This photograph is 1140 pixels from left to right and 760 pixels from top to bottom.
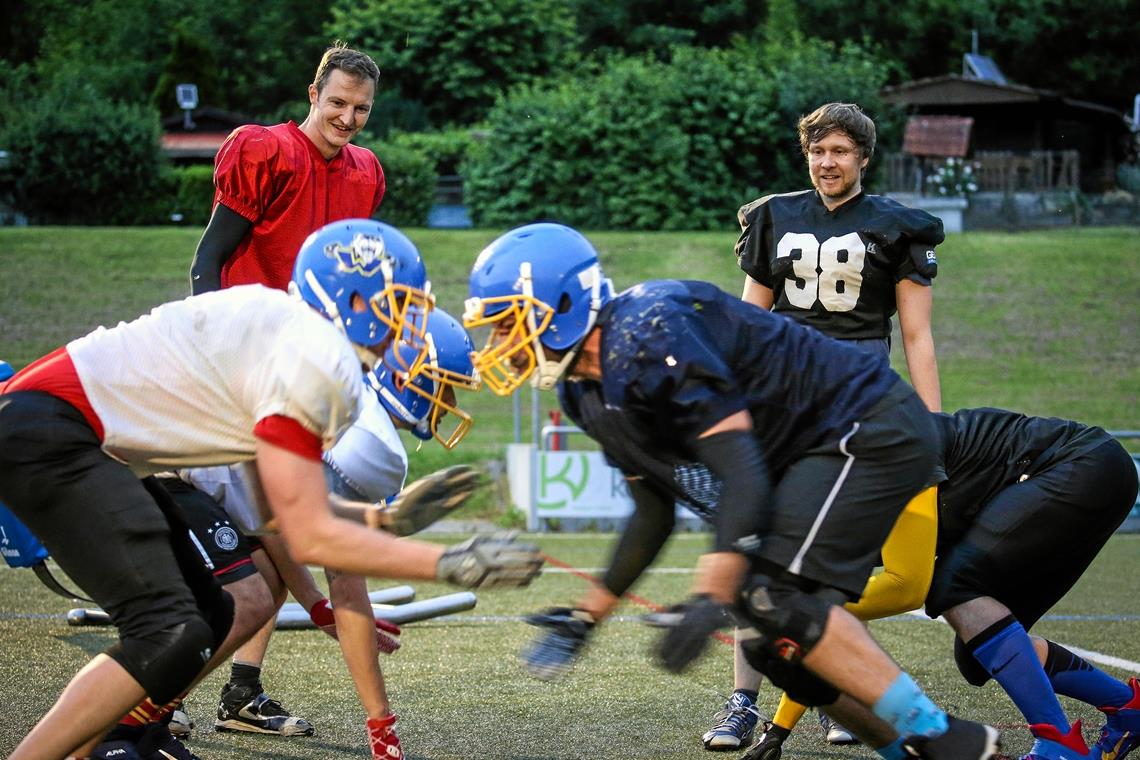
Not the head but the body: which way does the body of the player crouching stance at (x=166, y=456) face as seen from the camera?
to the viewer's right

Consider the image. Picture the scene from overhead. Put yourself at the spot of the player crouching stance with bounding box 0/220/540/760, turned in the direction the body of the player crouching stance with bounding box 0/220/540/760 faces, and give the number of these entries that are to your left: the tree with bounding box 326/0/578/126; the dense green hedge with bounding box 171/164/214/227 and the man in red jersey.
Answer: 3

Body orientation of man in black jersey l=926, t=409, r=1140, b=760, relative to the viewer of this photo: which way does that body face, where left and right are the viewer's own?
facing to the left of the viewer

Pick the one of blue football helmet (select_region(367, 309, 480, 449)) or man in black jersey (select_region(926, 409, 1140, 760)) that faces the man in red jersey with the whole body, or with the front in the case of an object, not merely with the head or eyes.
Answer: the man in black jersey

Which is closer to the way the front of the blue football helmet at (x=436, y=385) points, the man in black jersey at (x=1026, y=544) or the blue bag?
the man in black jersey

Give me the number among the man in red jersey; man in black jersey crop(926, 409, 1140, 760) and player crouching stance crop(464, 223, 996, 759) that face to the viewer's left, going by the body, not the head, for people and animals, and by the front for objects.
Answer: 2

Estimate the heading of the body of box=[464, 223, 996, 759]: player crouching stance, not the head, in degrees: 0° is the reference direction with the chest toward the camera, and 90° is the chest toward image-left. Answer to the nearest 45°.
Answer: approximately 90°

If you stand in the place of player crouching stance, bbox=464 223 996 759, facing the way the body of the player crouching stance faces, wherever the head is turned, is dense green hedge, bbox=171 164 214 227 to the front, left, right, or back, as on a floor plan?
right

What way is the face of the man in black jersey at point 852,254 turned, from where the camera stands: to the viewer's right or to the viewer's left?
to the viewer's left

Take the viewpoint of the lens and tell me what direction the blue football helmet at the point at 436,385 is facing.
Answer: facing to the right of the viewer

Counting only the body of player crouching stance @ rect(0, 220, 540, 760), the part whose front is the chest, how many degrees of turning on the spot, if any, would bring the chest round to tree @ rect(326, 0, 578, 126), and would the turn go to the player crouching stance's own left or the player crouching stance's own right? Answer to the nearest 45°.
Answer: approximately 90° to the player crouching stance's own left
